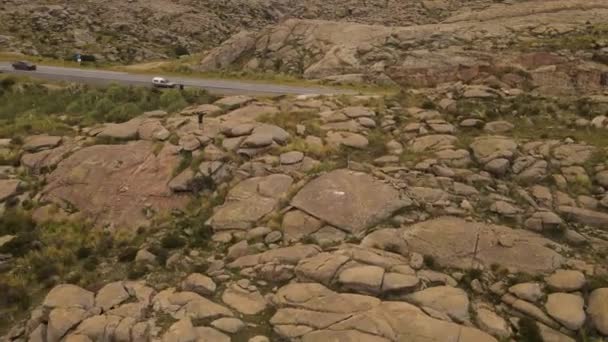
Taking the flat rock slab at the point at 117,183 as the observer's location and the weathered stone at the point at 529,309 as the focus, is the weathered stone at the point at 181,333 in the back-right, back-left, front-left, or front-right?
front-right

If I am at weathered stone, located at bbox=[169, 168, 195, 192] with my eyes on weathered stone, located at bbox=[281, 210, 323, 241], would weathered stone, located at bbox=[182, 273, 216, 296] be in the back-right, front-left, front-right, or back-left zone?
front-right

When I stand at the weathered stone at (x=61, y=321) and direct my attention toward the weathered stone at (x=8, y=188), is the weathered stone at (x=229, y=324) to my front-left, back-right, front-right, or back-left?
back-right

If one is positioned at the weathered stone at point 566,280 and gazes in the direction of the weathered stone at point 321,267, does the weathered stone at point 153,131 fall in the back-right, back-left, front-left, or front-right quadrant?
front-right
